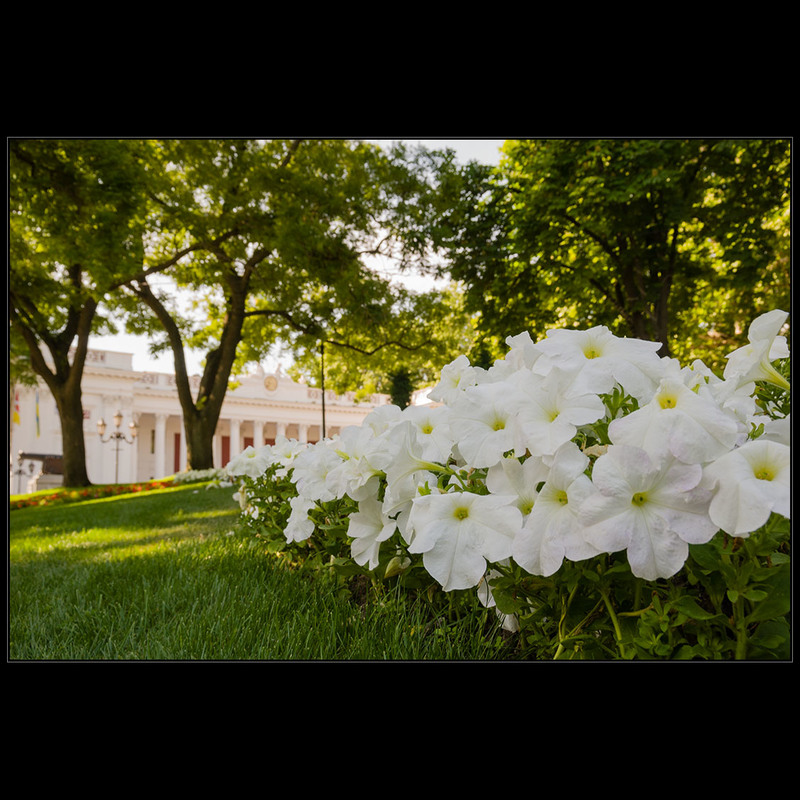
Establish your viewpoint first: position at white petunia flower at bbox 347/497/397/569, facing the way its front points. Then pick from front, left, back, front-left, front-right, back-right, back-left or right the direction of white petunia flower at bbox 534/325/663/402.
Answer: left

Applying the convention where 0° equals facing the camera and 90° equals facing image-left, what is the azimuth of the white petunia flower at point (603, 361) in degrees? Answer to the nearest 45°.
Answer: approximately 0°

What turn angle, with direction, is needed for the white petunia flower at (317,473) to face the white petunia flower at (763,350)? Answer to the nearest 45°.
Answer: approximately 90° to its left

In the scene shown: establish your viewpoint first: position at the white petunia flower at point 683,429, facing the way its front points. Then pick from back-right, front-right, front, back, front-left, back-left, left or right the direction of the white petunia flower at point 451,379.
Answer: back-right

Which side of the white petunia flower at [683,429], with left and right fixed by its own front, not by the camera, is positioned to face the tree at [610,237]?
back

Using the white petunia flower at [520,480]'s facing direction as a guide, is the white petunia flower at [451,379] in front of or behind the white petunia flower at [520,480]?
behind

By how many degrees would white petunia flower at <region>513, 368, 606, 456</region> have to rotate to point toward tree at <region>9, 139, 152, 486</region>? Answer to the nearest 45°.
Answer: approximately 135° to its right

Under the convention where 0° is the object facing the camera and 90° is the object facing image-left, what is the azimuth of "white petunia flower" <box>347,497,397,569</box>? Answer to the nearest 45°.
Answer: approximately 45°
